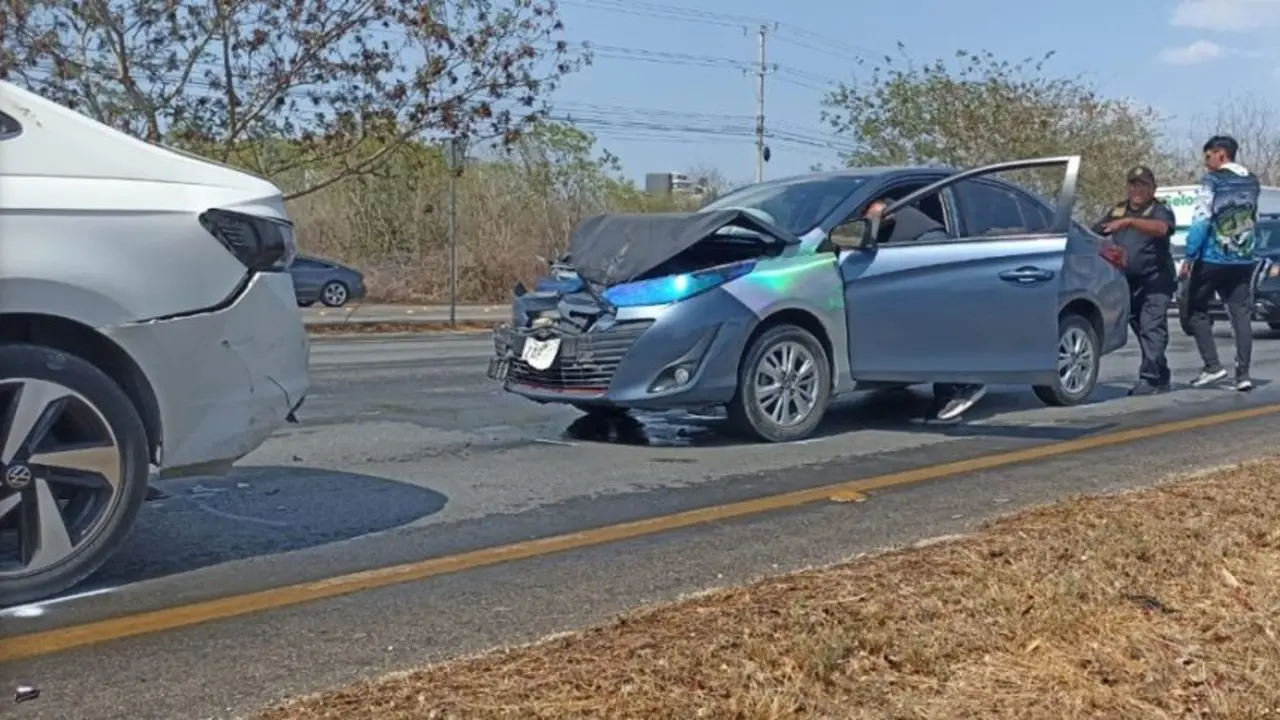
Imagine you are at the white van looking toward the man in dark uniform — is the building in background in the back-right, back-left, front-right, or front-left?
back-right

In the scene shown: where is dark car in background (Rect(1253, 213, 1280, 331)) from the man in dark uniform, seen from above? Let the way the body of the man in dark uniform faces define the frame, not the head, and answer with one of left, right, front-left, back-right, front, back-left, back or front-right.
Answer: back-right

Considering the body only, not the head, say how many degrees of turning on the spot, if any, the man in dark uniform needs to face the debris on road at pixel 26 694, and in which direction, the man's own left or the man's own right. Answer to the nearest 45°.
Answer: approximately 45° to the man's own left

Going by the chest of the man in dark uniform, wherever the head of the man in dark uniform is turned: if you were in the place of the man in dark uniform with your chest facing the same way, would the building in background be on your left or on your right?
on your right

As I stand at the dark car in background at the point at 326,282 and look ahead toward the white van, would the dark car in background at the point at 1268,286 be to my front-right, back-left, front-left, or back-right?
front-right

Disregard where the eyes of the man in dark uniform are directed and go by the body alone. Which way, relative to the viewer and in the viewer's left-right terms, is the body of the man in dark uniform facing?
facing the viewer and to the left of the viewer
